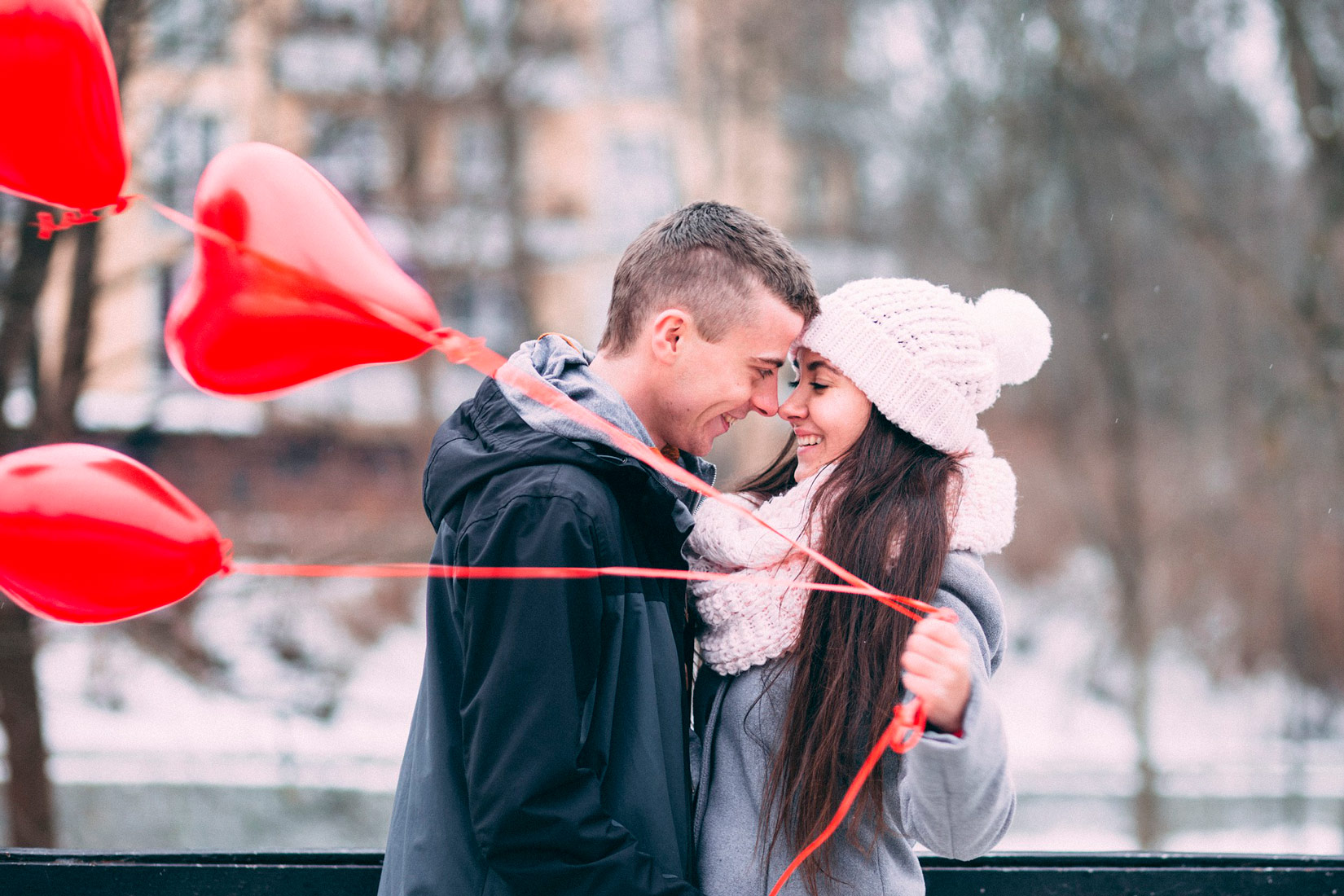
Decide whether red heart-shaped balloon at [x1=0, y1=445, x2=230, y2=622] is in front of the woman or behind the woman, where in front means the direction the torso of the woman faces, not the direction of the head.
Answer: in front

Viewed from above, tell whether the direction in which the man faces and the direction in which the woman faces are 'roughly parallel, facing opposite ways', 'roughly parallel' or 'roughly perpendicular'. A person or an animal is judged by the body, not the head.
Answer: roughly parallel, facing opposite ways

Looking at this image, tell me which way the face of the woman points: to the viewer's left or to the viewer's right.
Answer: to the viewer's left

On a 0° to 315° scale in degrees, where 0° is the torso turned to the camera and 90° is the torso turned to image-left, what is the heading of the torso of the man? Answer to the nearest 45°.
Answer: approximately 270°

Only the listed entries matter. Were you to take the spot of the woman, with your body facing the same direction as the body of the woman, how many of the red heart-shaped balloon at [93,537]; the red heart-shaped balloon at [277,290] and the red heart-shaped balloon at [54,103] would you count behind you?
0

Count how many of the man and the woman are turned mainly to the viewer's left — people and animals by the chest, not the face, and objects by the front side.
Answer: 1

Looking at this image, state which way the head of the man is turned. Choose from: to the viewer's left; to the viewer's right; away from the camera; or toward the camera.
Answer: to the viewer's right

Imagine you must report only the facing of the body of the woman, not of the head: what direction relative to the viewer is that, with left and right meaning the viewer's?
facing to the left of the viewer
